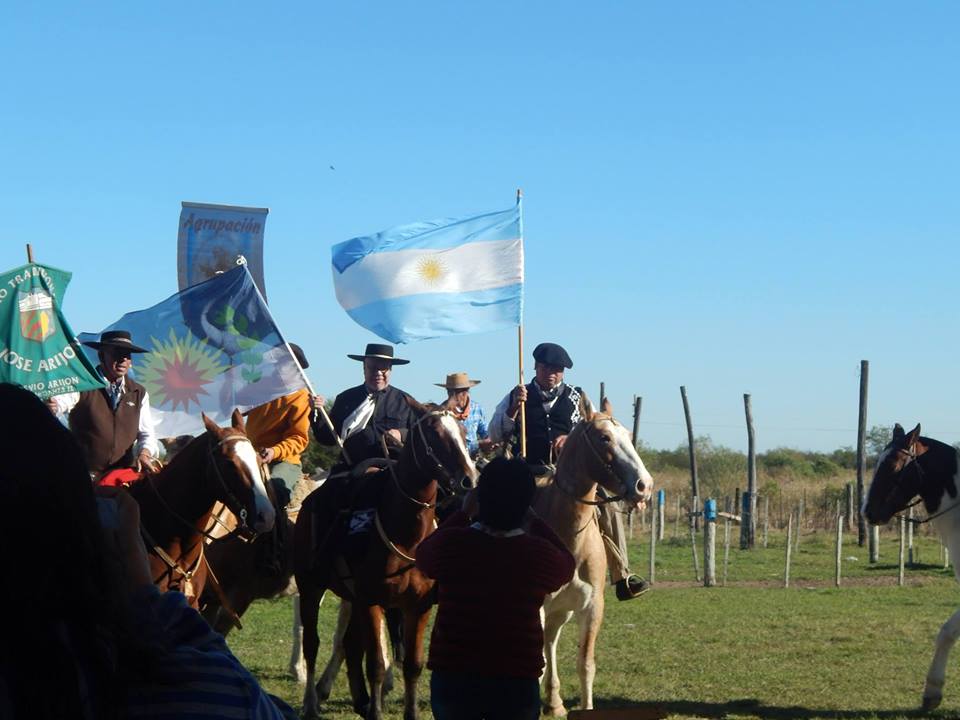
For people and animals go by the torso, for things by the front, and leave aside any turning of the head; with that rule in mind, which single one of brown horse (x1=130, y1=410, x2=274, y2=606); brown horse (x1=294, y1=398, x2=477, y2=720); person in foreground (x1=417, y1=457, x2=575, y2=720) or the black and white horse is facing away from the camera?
the person in foreground

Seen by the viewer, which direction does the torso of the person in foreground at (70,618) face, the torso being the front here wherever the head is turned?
away from the camera

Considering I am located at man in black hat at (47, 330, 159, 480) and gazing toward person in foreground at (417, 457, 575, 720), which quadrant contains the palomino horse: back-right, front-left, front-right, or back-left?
front-left

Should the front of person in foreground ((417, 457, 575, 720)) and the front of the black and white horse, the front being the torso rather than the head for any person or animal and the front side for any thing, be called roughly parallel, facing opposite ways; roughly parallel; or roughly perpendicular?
roughly perpendicular

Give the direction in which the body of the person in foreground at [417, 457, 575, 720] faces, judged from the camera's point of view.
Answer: away from the camera

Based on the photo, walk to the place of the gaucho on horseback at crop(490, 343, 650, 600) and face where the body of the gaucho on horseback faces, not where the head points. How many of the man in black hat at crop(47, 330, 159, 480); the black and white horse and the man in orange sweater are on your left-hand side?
1

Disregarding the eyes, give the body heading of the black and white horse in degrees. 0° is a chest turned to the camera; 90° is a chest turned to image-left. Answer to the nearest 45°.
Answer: approximately 90°

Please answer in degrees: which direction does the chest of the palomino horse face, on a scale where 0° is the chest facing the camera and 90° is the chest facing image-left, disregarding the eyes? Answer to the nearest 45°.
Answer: approximately 315°

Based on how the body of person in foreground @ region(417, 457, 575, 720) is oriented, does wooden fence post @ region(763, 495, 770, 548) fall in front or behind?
in front

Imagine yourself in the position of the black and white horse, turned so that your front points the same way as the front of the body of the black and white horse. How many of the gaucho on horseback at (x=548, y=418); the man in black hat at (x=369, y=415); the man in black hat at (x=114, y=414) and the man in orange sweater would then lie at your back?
0

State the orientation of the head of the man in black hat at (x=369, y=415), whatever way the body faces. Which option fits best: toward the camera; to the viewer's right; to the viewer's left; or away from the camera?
toward the camera

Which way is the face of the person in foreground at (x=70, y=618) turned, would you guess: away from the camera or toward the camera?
away from the camera

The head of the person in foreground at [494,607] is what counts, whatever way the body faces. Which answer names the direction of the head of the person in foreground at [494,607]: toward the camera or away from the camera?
away from the camera

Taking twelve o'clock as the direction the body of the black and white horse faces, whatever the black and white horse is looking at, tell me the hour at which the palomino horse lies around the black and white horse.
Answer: The palomino horse is roughly at 11 o'clock from the black and white horse.

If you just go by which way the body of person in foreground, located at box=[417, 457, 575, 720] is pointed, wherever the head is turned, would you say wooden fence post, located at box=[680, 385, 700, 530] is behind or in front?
in front

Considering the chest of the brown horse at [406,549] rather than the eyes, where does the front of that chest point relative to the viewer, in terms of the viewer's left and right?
facing the viewer and to the right of the viewer

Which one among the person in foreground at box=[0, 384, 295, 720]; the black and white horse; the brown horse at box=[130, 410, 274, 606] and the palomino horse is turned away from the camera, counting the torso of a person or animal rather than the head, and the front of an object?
the person in foreground

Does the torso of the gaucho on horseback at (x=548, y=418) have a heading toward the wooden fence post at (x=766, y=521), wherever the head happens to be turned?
no
